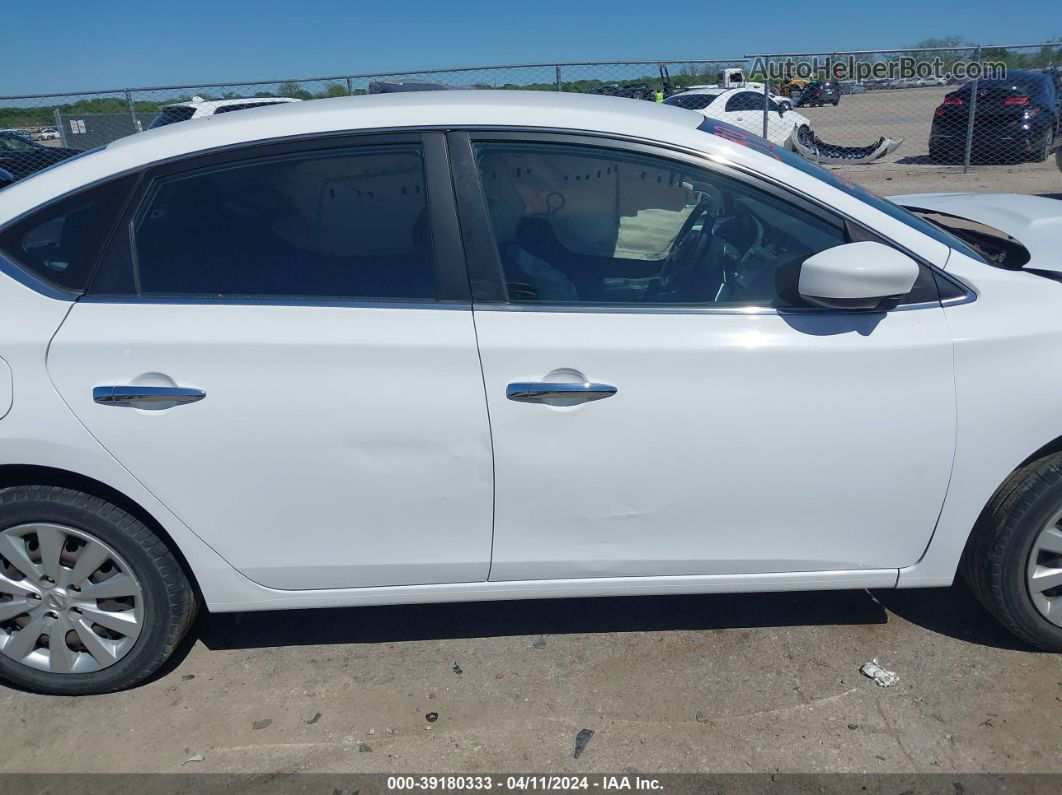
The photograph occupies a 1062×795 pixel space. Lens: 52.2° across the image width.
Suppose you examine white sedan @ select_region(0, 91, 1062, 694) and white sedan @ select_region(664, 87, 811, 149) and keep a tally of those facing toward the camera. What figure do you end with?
0

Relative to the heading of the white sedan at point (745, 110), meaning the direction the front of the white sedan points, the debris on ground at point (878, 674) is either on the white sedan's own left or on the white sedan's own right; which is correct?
on the white sedan's own right

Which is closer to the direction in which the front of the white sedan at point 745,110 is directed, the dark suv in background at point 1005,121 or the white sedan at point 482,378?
the dark suv in background

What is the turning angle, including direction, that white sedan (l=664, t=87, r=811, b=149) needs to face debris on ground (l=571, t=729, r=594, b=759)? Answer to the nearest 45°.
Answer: approximately 135° to its right

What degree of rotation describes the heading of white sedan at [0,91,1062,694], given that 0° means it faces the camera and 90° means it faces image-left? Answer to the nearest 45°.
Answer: approximately 270°

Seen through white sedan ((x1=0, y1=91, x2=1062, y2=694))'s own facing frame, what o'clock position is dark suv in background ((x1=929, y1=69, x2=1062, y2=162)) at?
The dark suv in background is roughly at 10 o'clock from the white sedan.

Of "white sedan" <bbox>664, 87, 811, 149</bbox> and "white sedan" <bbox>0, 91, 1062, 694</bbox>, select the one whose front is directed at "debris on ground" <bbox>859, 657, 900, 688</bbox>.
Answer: "white sedan" <bbox>0, 91, 1062, 694</bbox>

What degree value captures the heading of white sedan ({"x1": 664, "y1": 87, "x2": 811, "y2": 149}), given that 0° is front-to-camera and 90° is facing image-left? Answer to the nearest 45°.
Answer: approximately 225°

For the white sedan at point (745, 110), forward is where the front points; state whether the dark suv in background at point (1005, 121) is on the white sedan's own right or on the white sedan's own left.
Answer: on the white sedan's own right

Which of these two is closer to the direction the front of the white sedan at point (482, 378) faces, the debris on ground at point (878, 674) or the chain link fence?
the debris on ground
